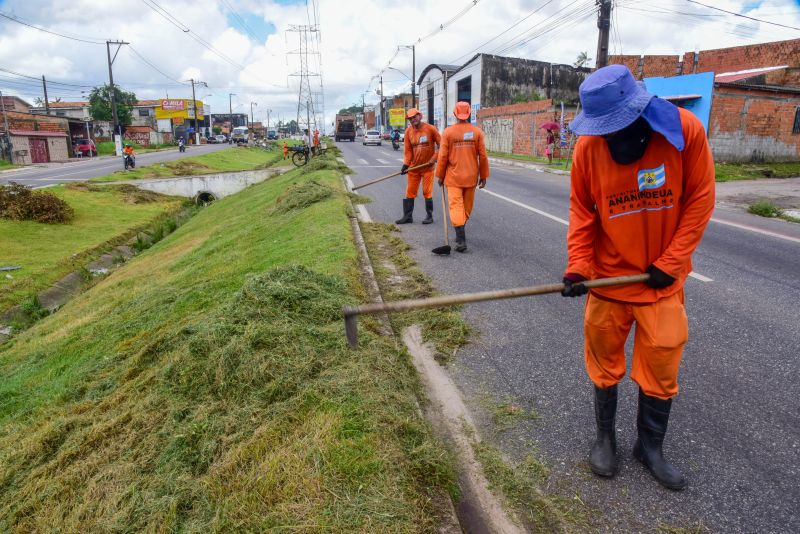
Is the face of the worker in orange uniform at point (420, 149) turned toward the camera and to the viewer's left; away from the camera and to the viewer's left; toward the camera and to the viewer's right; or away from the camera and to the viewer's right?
toward the camera and to the viewer's left

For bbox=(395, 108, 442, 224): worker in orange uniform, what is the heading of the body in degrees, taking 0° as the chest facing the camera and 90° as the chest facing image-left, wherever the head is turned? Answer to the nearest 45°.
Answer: approximately 45°

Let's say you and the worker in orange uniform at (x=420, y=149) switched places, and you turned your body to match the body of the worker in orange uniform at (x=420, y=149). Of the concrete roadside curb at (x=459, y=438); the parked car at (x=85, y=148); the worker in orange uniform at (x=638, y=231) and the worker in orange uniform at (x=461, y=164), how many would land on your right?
1

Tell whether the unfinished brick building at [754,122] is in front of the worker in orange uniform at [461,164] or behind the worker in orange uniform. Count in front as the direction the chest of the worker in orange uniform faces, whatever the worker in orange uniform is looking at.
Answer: in front

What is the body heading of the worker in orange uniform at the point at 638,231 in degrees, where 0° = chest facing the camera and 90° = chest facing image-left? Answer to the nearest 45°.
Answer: approximately 0°

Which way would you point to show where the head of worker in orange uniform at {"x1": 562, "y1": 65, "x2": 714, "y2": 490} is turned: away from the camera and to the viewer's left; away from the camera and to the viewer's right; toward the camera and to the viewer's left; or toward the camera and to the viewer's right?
toward the camera and to the viewer's left

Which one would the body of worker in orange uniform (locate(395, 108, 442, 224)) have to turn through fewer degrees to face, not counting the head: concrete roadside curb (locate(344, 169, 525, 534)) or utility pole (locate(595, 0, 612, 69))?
the concrete roadside curb
